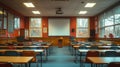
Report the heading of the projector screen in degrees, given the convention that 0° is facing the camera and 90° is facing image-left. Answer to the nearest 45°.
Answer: approximately 0°

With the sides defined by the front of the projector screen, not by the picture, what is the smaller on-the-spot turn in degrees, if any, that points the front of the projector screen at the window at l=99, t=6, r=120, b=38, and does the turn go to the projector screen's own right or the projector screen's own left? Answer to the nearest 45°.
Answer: approximately 45° to the projector screen's own left

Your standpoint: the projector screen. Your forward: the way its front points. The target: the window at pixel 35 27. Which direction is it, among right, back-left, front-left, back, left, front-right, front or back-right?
right

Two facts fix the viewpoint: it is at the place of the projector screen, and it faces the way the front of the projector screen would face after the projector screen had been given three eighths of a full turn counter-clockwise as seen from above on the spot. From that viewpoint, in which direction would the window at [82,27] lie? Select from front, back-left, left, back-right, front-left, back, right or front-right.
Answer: front-right
